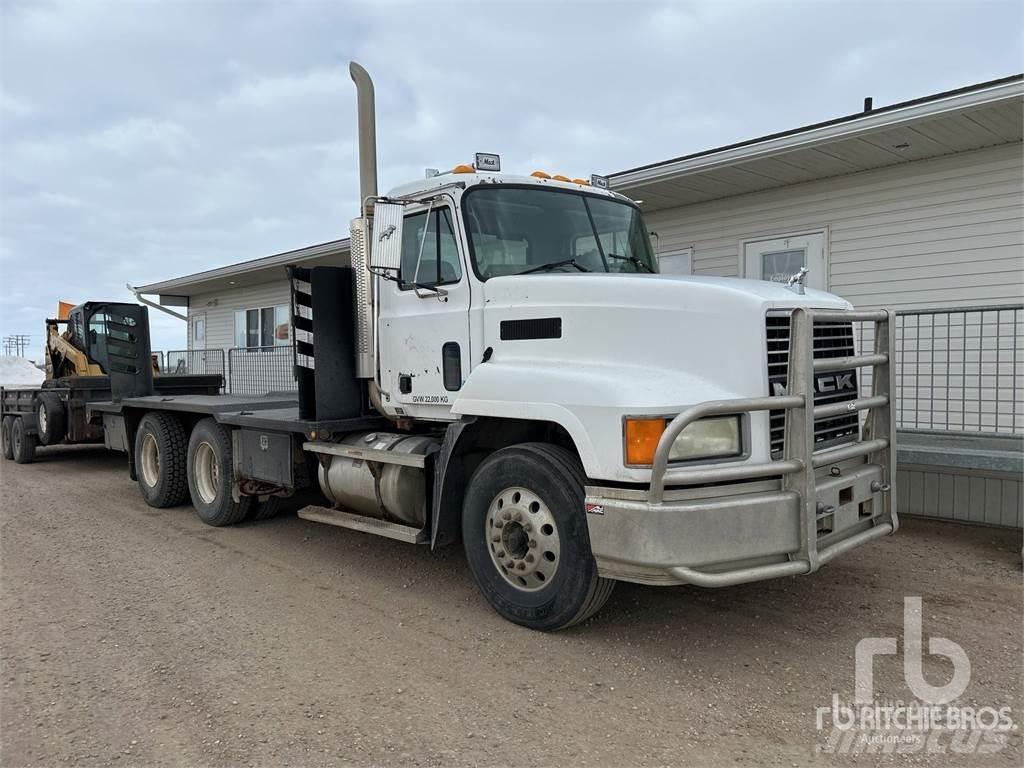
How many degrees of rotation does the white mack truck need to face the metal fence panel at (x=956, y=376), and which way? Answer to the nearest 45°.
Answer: approximately 90° to its left

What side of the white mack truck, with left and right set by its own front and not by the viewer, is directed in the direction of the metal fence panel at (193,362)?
back

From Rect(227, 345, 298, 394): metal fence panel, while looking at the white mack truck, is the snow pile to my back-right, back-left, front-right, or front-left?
back-right

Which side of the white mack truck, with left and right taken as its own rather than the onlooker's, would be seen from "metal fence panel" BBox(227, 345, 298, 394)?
back

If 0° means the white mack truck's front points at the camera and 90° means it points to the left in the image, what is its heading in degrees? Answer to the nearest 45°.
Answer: approximately 315°

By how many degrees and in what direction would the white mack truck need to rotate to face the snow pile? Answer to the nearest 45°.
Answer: approximately 180°

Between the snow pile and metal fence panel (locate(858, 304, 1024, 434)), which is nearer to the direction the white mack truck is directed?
the metal fence panel
